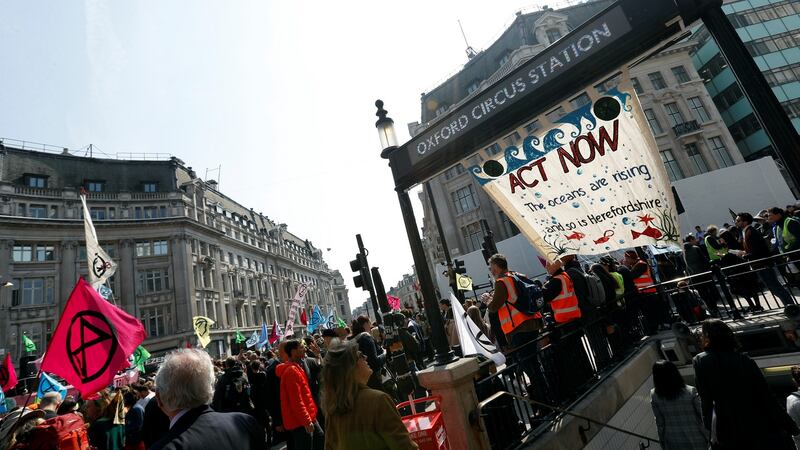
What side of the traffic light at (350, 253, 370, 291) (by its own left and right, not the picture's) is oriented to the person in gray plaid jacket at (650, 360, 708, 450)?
left

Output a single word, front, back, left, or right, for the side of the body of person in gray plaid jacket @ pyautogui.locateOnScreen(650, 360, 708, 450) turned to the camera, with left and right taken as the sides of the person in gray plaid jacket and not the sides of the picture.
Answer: back

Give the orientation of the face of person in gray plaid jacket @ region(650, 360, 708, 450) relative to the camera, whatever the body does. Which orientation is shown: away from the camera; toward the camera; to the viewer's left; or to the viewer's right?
away from the camera

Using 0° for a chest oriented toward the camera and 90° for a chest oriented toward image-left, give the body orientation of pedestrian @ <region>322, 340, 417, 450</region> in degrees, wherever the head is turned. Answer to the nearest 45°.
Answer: approximately 225°

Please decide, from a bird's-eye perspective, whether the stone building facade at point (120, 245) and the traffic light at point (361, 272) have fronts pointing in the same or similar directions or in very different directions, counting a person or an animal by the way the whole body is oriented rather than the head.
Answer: very different directions

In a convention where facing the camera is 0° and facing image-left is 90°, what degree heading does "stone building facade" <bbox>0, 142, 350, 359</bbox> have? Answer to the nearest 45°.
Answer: approximately 315°

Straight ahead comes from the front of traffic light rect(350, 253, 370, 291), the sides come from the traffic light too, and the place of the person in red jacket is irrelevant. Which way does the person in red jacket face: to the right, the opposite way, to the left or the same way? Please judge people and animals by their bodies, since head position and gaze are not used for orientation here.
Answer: the opposite way

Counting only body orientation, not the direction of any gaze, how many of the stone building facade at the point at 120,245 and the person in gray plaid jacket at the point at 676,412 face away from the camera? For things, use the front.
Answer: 1

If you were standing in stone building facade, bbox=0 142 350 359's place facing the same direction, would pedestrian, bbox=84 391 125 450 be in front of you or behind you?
in front

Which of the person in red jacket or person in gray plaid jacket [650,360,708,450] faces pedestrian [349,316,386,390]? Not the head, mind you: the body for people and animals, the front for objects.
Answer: the person in red jacket

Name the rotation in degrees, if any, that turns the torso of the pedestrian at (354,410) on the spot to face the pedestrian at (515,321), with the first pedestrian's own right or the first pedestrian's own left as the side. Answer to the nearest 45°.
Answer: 0° — they already face them

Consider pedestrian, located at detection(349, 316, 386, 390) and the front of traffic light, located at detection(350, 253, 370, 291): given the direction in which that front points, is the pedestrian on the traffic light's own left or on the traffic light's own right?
on the traffic light's own left

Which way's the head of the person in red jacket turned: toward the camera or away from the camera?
away from the camera
